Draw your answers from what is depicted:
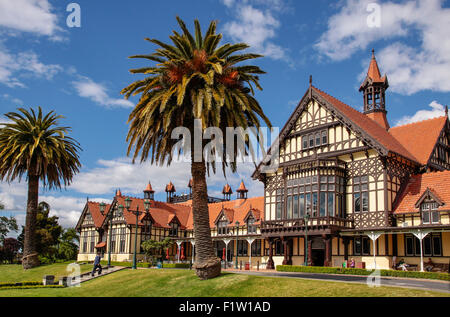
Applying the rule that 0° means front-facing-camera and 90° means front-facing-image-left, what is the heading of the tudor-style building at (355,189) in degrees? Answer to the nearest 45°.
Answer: approximately 45°
